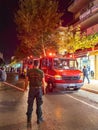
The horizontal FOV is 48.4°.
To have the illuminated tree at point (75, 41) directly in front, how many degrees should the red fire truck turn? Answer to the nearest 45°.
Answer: approximately 135° to its left

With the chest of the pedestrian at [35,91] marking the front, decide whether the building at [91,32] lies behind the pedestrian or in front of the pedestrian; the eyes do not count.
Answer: in front

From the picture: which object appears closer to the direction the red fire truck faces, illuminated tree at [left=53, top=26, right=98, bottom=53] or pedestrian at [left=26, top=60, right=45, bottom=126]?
the pedestrian

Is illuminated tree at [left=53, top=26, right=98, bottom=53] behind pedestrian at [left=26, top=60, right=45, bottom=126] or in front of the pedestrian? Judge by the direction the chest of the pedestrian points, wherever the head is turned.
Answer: in front

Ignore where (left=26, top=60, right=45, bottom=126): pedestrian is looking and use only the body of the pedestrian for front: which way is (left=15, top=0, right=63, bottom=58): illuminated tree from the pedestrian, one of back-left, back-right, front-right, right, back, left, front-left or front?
front

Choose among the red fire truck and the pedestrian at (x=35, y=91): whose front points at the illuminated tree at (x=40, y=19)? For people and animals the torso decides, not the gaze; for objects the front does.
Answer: the pedestrian

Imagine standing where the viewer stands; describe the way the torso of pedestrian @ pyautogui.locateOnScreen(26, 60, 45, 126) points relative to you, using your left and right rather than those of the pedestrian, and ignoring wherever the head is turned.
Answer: facing away from the viewer

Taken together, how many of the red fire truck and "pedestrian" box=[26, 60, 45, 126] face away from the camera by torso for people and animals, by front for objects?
1

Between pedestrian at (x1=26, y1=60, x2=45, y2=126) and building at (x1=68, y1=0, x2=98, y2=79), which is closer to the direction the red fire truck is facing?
the pedestrian

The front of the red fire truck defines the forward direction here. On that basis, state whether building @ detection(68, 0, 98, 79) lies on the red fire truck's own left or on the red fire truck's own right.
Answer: on the red fire truck's own left

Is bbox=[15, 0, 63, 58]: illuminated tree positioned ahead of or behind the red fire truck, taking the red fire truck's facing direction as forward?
behind

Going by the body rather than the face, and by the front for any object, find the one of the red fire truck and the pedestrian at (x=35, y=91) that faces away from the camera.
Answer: the pedestrian
